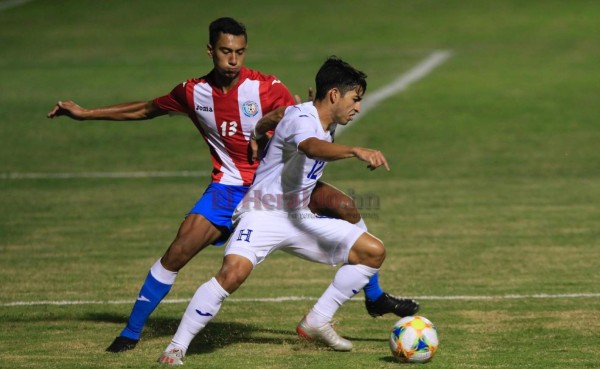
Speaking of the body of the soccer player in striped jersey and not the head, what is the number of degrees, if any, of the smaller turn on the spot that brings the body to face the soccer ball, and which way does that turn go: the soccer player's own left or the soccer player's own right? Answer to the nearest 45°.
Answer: approximately 45° to the soccer player's own left

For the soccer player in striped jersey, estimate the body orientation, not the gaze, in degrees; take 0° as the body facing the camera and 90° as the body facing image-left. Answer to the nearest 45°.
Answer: approximately 0°

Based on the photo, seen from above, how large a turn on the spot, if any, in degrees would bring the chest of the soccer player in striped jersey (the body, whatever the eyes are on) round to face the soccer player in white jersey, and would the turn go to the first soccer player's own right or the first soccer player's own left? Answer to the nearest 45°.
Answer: approximately 45° to the first soccer player's own left
